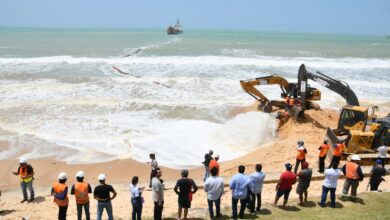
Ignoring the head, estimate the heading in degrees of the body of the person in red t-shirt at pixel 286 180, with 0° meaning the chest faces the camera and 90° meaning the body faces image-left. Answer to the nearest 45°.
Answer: approximately 180°

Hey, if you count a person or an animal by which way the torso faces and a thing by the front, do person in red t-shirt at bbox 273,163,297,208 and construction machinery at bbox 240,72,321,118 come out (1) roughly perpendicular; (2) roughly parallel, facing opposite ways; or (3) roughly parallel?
roughly perpendicular

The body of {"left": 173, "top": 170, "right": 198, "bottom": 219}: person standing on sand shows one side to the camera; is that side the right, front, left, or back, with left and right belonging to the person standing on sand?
back

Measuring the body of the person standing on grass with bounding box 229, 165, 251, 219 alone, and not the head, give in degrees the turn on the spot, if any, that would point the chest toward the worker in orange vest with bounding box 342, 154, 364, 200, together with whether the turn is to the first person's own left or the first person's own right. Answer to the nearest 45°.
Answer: approximately 45° to the first person's own right

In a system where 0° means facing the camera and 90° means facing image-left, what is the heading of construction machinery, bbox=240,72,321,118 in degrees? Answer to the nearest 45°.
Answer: approximately 90°

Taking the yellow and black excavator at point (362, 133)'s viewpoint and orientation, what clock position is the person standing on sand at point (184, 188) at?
The person standing on sand is roughly at 10 o'clock from the yellow and black excavator.

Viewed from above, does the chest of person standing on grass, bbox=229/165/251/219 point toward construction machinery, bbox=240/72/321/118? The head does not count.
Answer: yes

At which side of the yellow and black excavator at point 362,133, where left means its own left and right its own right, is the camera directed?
left

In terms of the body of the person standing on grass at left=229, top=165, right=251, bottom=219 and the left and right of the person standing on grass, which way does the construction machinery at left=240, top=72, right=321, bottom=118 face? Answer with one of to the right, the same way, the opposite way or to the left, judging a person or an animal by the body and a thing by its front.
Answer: to the left

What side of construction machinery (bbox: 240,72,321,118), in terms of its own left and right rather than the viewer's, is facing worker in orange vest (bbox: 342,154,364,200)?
left

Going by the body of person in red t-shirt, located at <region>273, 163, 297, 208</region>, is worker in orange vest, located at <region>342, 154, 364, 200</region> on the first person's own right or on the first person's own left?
on the first person's own right

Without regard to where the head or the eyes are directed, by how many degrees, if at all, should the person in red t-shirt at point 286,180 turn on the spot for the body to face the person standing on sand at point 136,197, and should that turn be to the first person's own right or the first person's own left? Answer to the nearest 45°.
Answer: approximately 135° to the first person's own left

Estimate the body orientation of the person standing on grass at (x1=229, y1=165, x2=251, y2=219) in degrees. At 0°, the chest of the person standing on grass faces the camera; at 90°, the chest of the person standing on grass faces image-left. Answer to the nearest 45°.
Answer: approximately 180°

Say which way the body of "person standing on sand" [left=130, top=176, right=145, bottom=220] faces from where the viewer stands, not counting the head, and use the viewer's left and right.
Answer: facing away from the viewer and to the right of the viewer

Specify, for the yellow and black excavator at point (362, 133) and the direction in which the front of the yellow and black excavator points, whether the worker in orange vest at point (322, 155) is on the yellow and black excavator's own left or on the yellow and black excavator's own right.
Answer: on the yellow and black excavator's own left
